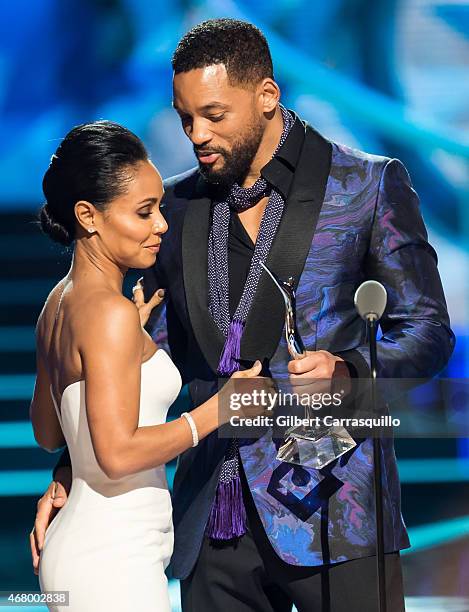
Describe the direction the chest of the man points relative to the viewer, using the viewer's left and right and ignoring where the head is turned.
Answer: facing the viewer and to the left of the viewer

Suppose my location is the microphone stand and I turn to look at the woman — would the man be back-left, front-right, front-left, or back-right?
front-right

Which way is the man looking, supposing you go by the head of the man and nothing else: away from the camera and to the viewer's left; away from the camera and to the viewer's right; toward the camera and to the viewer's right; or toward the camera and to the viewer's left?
toward the camera and to the viewer's left

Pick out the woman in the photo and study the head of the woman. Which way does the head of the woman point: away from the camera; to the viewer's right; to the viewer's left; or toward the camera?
to the viewer's right
